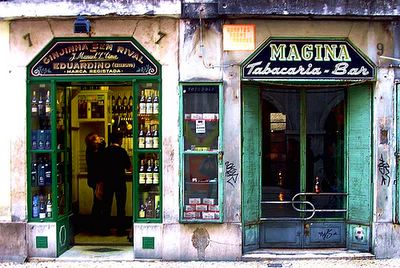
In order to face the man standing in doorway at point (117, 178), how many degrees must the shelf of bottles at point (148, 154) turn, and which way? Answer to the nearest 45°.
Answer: approximately 180°

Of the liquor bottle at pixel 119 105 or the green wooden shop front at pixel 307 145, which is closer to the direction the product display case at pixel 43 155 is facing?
the green wooden shop front

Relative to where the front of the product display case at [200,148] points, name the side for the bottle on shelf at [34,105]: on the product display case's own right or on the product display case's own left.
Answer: on the product display case's own right

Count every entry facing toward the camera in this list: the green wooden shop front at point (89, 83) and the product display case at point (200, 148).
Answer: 2

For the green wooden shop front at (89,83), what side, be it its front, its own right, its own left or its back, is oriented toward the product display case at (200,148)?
left

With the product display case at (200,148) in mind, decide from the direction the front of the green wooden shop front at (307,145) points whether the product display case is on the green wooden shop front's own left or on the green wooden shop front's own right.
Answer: on the green wooden shop front's own right

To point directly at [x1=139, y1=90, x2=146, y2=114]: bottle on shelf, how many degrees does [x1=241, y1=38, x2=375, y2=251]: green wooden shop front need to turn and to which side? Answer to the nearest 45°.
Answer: approximately 90° to its right

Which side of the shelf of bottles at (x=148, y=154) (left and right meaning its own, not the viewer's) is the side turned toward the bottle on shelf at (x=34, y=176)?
right

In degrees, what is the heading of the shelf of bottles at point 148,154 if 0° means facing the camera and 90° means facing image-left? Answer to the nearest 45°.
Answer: approximately 0°
